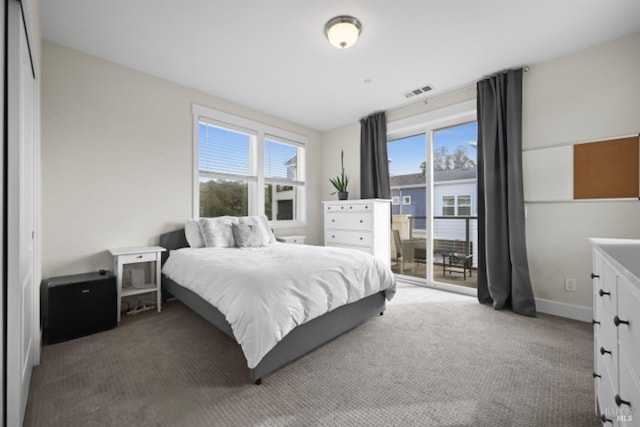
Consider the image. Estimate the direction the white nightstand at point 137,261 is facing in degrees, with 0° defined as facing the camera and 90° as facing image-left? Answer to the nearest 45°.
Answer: approximately 315°

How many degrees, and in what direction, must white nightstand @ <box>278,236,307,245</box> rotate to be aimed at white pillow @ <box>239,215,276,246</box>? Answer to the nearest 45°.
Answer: approximately 90° to its right

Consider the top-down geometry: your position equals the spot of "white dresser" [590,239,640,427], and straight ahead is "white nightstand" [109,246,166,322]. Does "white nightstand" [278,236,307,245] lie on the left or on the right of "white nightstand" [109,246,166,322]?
right
